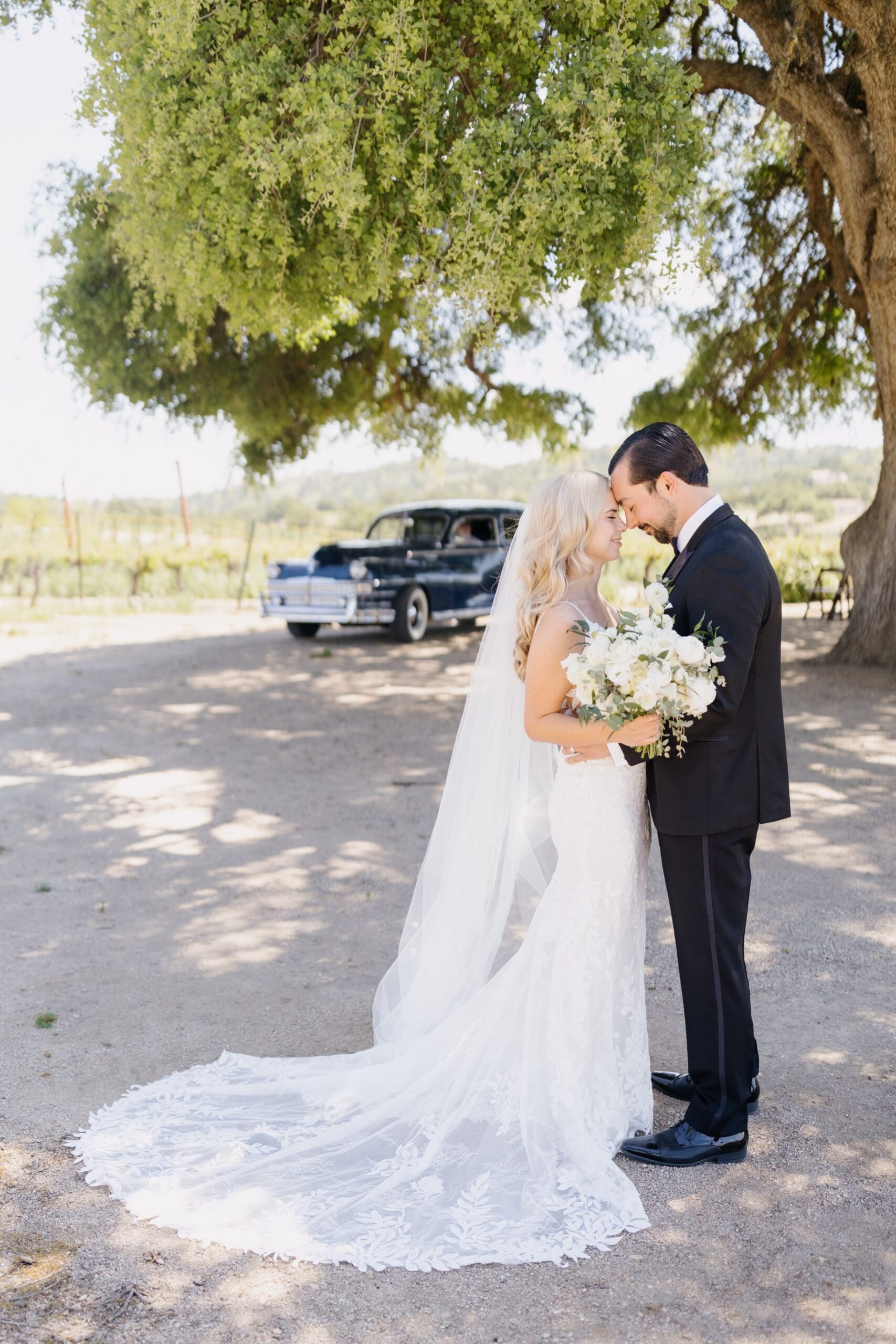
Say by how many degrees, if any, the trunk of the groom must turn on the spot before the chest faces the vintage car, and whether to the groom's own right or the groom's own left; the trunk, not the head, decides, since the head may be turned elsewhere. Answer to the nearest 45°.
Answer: approximately 90° to the groom's own right

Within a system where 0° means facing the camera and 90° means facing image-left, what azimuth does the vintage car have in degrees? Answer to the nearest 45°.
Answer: approximately 45°

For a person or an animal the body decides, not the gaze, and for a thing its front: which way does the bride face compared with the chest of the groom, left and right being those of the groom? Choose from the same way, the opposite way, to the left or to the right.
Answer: the opposite way

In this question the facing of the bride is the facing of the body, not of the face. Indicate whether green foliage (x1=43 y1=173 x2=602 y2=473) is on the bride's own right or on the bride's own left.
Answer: on the bride's own left

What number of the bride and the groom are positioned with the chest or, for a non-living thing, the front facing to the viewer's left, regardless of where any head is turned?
1

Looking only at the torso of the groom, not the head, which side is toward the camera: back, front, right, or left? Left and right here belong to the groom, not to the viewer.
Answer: left

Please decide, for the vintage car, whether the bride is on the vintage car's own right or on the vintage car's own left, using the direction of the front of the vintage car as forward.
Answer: on the vintage car's own left

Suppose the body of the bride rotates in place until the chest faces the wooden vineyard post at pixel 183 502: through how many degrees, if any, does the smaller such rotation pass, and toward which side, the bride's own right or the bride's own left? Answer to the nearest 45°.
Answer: approximately 90° to the bride's own left

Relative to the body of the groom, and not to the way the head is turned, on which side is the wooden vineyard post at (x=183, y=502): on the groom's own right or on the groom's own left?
on the groom's own right

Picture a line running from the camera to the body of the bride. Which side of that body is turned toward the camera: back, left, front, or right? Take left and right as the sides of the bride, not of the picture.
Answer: right

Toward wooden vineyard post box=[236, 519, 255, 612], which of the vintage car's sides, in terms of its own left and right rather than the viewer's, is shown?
right

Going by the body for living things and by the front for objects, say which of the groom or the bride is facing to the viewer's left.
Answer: the groom
